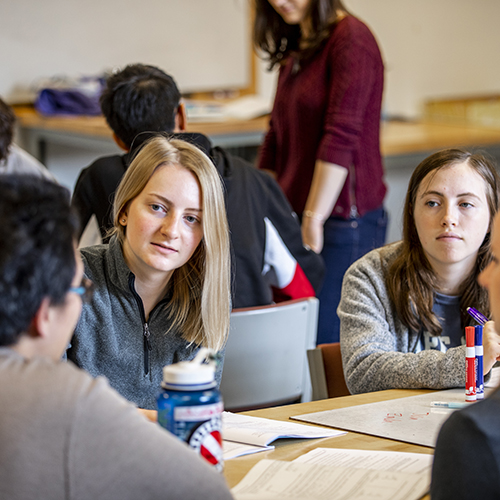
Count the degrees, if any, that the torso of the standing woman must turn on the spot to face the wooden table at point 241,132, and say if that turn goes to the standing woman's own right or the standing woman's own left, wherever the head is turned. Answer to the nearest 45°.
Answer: approximately 135° to the standing woman's own right

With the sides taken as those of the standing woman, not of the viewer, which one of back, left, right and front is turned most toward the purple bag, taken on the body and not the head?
right

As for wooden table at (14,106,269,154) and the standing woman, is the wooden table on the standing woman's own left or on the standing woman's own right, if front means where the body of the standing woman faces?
on the standing woman's own right

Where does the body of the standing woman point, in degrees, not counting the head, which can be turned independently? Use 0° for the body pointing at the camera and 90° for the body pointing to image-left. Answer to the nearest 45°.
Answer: approximately 45°

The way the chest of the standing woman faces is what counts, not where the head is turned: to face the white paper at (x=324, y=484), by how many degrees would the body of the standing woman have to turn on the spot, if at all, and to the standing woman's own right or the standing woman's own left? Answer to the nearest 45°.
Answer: approximately 45° to the standing woman's own left

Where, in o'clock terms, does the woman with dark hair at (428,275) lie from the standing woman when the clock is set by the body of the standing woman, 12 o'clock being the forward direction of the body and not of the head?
The woman with dark hair is roughly at 10 o'clock from the standing woman.

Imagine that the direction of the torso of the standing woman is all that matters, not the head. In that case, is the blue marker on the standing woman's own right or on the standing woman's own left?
on the standing woman's own left

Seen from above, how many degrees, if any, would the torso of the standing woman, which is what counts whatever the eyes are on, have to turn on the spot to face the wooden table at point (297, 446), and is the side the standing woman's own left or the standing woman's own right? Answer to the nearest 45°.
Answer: approximately 45° to the standing woman's own left
